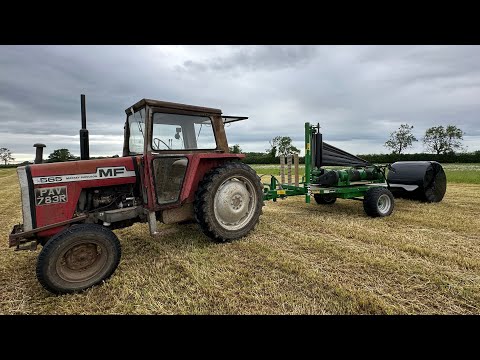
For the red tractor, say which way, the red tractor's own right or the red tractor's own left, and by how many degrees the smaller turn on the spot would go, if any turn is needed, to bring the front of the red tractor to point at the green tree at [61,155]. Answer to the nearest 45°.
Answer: approximately 90° to the red tractor's own right

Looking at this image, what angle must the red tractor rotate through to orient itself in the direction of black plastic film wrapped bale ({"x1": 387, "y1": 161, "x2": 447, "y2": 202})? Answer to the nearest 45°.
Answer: approximately 135° to its left

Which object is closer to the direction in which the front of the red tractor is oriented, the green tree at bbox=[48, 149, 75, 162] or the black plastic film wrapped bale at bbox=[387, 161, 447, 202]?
the green tree

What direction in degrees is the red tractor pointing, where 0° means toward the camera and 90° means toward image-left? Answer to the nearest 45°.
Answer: approximately 45°
